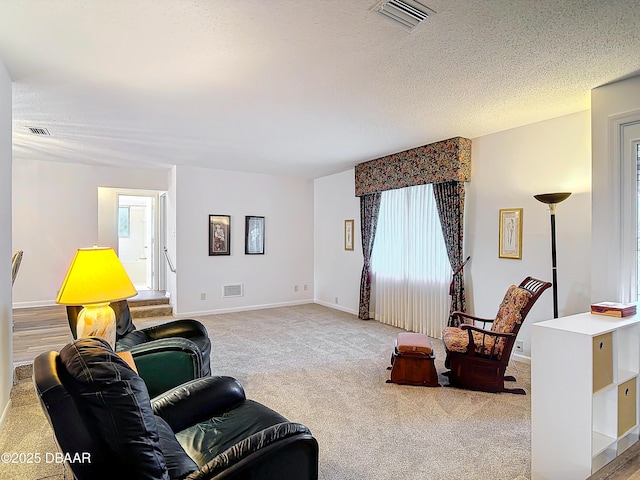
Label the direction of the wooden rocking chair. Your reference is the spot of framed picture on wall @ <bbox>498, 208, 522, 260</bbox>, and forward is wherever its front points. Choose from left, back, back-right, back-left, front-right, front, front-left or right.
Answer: front-left

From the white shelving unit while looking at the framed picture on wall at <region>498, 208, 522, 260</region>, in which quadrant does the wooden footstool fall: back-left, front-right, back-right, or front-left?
front-left

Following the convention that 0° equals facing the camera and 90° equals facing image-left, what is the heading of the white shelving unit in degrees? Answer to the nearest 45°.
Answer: approximately 315°

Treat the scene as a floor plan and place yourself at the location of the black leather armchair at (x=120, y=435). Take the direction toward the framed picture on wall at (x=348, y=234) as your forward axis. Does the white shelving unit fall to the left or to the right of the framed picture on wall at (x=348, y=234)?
right

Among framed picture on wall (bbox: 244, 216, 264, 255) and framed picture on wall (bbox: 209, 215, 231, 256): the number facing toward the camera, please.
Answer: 2

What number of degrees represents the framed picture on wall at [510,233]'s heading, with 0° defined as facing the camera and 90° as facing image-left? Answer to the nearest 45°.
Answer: approximately 45°

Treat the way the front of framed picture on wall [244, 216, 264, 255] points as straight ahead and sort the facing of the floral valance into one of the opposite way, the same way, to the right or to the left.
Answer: to the right

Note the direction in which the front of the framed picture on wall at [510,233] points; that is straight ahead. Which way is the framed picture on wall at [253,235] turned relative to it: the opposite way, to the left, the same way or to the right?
to the left

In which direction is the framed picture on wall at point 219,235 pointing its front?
toward the camera

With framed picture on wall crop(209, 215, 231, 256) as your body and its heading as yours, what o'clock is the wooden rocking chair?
The wooden rocking chair is roughly at 11 o'clock from the framed picture on wall.

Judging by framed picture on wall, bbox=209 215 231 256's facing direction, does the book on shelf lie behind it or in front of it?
in front

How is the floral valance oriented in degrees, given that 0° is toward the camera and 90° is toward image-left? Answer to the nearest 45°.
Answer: approximately 45°

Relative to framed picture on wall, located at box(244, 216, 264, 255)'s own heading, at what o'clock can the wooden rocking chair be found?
The wooden rocking chair is roughly at 11 o'clock from the framed picture on wall.

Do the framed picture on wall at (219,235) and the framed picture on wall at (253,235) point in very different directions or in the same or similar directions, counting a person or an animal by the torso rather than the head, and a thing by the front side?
same or similar directions
